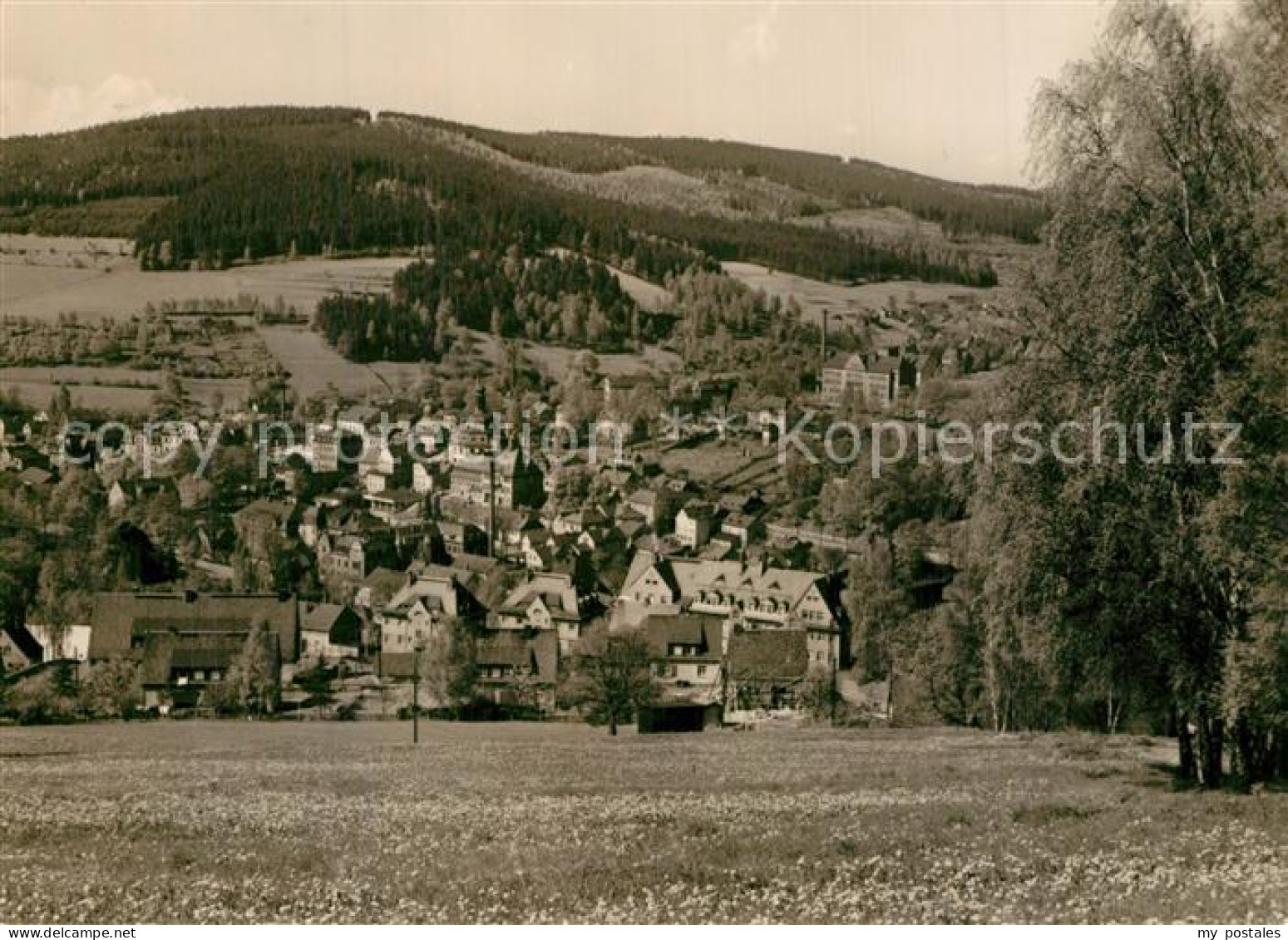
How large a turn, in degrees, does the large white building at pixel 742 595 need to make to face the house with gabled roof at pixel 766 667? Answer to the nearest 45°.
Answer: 0° — it already faces it

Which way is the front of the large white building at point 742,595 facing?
toward the camera

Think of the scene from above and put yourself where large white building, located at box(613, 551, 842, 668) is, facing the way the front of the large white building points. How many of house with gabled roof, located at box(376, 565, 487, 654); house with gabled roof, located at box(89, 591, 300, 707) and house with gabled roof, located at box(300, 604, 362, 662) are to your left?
0

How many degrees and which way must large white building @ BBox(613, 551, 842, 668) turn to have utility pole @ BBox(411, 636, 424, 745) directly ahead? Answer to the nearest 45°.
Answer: approximately 45° to its right

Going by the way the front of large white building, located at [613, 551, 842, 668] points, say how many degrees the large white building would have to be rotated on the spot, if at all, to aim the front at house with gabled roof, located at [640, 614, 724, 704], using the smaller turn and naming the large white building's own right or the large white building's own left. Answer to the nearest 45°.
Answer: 0° — it already faces it

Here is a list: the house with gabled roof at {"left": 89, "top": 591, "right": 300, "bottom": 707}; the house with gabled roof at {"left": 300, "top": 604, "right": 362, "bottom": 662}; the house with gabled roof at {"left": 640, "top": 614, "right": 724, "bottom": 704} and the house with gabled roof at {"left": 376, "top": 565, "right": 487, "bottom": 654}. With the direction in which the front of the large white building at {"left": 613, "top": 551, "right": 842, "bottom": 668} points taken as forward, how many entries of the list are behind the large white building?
0

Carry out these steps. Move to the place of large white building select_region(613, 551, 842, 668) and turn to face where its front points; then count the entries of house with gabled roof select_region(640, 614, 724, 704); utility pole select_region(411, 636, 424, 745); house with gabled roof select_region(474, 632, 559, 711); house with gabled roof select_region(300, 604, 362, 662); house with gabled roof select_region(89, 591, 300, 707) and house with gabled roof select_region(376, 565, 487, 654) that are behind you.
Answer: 0

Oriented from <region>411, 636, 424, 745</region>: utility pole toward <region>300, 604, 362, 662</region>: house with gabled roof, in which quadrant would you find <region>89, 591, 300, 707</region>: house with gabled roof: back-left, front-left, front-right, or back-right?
front-left

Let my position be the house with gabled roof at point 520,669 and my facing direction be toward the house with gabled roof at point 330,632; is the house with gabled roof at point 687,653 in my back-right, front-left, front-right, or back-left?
back-right
